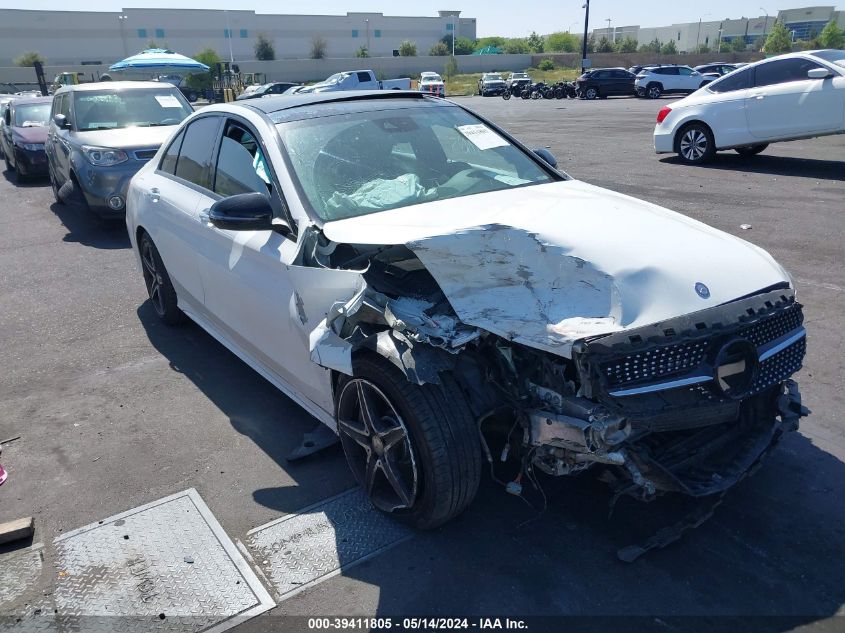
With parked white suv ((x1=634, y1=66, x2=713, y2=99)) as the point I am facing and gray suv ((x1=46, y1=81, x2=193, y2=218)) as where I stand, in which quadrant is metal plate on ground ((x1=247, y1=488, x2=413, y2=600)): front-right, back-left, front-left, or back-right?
back-right

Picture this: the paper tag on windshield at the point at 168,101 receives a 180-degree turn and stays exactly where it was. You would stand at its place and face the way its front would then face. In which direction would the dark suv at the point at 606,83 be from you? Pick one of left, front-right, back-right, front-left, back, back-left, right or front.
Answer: right

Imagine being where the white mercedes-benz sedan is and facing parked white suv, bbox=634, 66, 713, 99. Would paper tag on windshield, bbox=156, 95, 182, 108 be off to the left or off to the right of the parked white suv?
left

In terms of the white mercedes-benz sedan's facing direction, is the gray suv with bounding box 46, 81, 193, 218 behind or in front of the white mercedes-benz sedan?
behind

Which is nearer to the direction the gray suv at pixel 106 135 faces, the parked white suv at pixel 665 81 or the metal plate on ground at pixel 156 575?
the metal plate on ground

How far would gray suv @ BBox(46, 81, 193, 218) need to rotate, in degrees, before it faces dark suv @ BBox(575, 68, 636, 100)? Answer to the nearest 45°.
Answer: approximately 90° to its left

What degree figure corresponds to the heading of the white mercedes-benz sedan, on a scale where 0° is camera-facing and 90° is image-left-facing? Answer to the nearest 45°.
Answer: approximately 315°

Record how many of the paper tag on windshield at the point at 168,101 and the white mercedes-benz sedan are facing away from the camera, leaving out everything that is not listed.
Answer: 0

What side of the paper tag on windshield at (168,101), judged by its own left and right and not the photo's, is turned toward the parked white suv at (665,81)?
left

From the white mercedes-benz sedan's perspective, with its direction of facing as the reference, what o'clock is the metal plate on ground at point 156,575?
The metal plate on ground is roughly at 4 o'clock from the white mercedes-benz sedan.

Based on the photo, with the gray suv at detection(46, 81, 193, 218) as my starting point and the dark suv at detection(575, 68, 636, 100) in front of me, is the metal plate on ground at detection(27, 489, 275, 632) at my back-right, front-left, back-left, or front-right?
back-right

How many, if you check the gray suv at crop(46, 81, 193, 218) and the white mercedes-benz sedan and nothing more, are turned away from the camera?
0

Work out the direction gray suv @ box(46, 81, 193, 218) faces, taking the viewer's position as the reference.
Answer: facing the viewer and to the right of the viewer

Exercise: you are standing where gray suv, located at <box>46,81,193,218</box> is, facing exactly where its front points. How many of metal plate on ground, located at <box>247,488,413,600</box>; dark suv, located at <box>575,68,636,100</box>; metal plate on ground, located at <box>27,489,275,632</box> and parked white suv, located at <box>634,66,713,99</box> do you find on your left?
2
